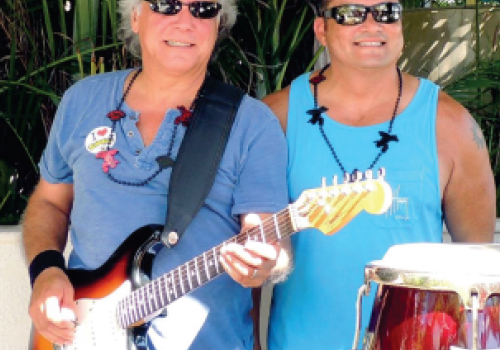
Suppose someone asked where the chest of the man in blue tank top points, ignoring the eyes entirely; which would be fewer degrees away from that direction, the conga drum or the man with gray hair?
the conga drum

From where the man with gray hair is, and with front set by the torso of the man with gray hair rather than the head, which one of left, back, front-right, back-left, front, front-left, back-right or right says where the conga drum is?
front-left

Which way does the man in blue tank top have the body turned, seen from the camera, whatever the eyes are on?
toward the camera

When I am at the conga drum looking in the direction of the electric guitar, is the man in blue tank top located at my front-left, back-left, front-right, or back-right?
front-right

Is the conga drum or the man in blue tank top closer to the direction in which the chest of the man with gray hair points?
the conga drum

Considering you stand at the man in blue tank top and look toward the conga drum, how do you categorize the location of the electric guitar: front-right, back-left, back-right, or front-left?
front-right

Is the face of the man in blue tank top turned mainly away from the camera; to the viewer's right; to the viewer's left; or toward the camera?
toward the camera

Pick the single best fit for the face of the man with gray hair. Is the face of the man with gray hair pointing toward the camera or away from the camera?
toward the camera

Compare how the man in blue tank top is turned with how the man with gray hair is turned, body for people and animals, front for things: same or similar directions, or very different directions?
same or similar directions

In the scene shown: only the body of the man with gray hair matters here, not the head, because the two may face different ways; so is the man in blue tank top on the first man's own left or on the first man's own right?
on the first man's own left

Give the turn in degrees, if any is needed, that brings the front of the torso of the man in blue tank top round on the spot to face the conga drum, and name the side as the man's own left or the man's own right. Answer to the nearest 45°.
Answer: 0° — they already face it

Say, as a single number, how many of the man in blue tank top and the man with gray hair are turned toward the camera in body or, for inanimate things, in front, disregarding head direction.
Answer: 2

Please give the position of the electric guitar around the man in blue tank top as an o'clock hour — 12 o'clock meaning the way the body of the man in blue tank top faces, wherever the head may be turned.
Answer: The electric guitar is roughly at 2 o'clock from the man in blue tank top.

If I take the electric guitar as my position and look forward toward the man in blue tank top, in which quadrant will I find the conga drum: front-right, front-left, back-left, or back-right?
front-right
